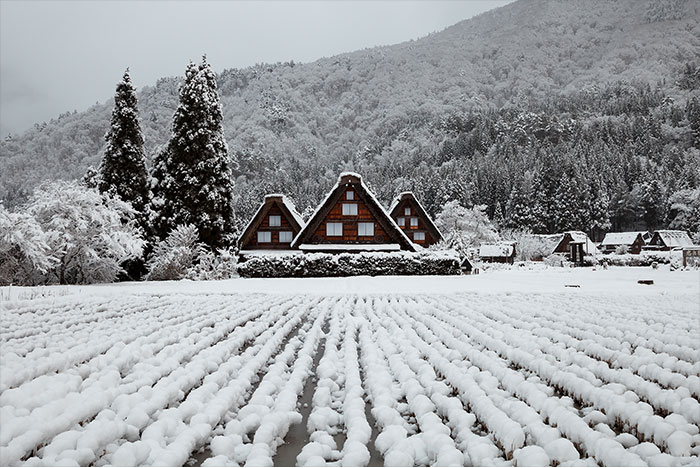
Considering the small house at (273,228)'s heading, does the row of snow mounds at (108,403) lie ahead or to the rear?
ahead

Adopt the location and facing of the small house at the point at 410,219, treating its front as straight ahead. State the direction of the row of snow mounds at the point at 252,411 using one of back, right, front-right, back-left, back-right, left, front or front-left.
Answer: front

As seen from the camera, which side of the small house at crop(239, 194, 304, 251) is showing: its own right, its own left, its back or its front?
front

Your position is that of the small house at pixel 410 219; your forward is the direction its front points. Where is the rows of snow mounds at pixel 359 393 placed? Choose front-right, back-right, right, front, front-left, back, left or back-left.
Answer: front

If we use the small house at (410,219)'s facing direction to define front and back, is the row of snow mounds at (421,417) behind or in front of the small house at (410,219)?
in front

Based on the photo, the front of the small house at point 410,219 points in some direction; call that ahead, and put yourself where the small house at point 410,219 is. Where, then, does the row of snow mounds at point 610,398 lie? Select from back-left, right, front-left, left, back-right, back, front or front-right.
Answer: front

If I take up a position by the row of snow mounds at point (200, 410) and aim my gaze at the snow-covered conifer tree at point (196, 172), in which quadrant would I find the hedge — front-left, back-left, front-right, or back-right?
front-right

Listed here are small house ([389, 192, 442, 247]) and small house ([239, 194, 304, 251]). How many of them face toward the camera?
2

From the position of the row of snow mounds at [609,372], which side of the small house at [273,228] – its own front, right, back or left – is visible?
front

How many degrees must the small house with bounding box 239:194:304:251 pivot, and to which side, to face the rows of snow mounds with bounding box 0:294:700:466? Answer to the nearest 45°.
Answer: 0° — it already faces it

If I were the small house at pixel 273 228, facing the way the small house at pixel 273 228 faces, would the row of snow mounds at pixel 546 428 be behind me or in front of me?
in front

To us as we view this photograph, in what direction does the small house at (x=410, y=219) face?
facing the viewer

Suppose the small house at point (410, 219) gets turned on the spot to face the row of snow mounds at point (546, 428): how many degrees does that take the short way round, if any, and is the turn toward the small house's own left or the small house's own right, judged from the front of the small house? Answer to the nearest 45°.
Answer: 0° — it already faces it

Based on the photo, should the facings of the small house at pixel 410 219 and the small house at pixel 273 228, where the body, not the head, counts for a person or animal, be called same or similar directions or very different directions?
same or similar directions

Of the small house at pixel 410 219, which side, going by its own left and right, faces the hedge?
front

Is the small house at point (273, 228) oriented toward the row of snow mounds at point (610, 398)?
yes

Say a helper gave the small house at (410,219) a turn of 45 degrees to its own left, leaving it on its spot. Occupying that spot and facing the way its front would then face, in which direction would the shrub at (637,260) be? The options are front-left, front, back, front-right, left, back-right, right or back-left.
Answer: front-left

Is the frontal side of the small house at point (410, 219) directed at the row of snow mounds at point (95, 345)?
yes
